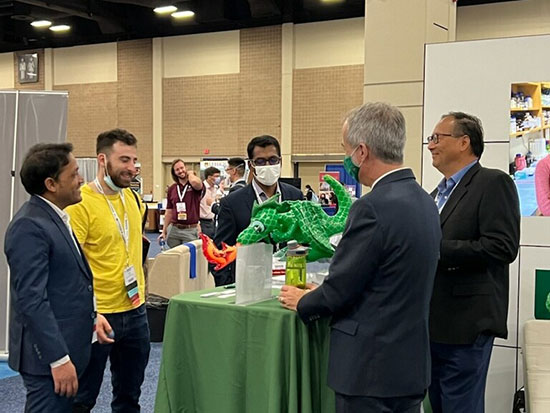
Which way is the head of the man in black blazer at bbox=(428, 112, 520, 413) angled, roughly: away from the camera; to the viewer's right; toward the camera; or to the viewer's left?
to the viewer's left

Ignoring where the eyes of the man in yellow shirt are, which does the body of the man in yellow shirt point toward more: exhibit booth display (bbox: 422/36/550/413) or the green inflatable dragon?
the green inflatable dragon

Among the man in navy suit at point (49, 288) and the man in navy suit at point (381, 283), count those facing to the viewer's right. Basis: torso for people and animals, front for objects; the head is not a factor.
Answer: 1

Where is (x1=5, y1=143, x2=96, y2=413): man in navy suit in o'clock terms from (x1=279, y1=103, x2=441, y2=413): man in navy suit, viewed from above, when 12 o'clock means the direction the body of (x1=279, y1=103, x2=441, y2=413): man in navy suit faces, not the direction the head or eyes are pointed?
(x1=5, y1=143, x2=96, y2=413): man in navy suit is roughly at 11 o'clock from (x1=279, y1=103, x2=441, y2=413): man in navy suit.

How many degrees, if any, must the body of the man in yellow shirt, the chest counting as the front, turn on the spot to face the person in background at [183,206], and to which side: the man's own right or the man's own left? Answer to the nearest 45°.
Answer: approximately 135° to the man's own left

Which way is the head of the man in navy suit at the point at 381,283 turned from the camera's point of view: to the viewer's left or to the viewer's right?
to the viewer's left

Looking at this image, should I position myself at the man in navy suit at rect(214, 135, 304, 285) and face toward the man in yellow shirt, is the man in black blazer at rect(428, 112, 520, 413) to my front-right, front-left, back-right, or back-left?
back-left

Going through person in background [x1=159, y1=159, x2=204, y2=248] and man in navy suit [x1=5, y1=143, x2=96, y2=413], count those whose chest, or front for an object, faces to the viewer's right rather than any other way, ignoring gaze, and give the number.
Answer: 1

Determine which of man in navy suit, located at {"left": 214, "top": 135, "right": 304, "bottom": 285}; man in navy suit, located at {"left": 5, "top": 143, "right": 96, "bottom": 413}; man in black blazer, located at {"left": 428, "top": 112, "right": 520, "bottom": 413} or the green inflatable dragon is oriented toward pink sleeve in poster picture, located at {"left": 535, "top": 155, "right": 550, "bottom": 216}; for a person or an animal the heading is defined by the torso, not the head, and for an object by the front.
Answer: man in navy suit, located at {"left": 5, "top": 143, "right": 96, "bottom": 413}

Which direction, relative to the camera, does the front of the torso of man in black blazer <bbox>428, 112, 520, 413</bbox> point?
to the viewer's left

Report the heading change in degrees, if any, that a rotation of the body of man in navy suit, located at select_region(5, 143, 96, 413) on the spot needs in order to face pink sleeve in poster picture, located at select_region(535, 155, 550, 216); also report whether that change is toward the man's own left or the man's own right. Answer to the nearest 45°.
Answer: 0° — they already face it

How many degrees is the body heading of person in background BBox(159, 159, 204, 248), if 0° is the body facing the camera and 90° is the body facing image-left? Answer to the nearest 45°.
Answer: approximately 0°

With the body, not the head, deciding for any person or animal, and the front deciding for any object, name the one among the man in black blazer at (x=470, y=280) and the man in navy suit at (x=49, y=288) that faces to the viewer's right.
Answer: the man in navy suit at (x=49, y=288)

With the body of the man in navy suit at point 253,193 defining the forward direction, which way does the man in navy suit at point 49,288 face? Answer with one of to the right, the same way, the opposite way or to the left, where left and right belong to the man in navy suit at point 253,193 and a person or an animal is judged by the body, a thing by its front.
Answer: to the left

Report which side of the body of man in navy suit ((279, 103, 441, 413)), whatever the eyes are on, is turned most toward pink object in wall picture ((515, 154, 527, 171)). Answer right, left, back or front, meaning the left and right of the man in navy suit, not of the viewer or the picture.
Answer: right
